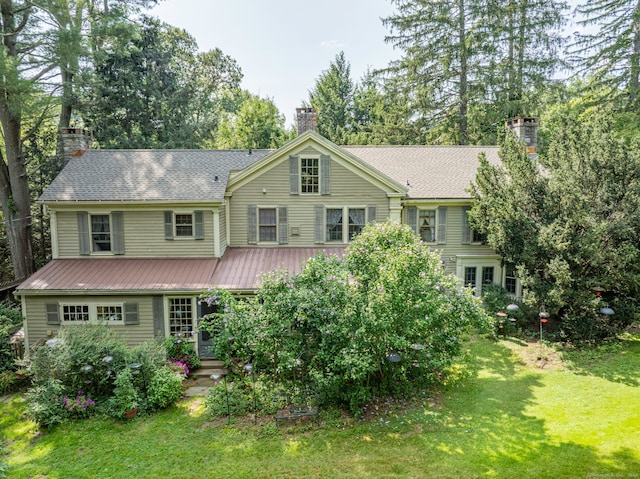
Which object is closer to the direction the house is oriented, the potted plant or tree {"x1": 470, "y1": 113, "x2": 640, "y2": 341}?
the potted plant

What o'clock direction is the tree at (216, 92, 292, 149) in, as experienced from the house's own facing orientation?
The tree is roughly at 6 o'clock from the house.

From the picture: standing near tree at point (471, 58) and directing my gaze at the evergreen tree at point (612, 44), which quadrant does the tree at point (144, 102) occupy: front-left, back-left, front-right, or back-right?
back-right

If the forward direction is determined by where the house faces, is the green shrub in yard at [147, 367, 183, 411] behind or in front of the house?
in front

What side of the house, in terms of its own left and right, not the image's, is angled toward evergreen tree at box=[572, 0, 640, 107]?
left

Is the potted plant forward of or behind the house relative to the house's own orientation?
forward

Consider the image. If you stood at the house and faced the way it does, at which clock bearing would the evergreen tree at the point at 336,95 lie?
The evergreen tree is roughly at 7 o'clock from the house.

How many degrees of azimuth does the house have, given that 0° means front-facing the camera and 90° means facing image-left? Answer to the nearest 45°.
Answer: approximately 0°

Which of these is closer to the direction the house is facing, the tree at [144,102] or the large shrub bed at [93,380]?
the large shrub bed

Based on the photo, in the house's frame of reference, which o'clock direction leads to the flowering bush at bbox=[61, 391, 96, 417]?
The flowering bush is roughly at 1 o'clock from the house.
